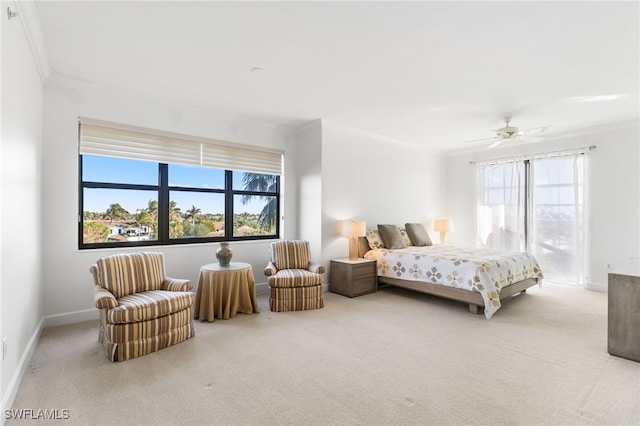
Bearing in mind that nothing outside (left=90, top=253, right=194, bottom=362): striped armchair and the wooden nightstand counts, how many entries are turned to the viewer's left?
0

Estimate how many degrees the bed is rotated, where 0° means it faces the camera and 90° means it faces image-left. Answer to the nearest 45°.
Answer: approximately 315°

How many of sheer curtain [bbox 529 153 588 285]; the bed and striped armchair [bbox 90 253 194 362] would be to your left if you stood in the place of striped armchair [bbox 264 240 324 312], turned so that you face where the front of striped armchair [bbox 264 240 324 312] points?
2

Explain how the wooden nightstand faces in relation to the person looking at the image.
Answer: facing the viewer and to the right of the viewer

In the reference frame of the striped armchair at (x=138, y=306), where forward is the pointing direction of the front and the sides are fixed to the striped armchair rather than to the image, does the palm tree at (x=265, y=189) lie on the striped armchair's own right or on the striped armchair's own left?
on the striped armchair's own left

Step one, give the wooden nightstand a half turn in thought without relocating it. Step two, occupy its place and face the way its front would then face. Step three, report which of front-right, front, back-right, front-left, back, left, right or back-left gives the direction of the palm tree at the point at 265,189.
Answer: front-left

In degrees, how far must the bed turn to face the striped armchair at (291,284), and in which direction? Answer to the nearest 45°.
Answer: approximately 90° to its right

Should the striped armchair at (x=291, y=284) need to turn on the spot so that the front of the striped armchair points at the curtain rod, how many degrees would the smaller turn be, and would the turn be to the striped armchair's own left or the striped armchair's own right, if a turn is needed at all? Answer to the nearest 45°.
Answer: approximately 90° to the striped armchair's own left

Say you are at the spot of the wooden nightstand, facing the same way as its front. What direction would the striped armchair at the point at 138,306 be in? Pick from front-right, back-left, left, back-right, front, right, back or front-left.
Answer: right
